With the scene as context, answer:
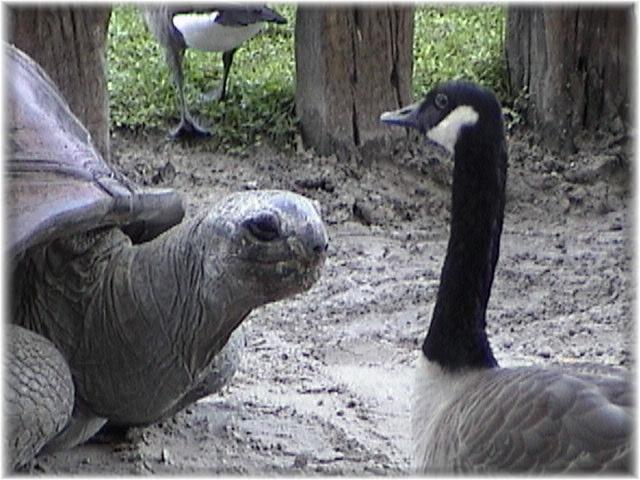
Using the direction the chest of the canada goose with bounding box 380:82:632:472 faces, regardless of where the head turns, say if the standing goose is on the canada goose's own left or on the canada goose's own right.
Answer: on the canada goose's own right

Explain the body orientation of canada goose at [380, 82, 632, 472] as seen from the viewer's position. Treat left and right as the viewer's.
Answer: facing to the left of the viewer

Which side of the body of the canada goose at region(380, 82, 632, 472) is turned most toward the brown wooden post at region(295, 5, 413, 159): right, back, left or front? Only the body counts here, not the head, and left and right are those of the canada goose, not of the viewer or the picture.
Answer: right

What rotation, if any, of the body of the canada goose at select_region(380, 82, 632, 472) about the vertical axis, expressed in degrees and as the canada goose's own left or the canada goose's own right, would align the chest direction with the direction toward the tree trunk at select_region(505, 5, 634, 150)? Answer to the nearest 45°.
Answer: approximately 90° to the canada goose's own right

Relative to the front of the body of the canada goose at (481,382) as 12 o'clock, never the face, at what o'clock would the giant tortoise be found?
The giant tortoise is roughly at 12 o'clock from the canada goose.
